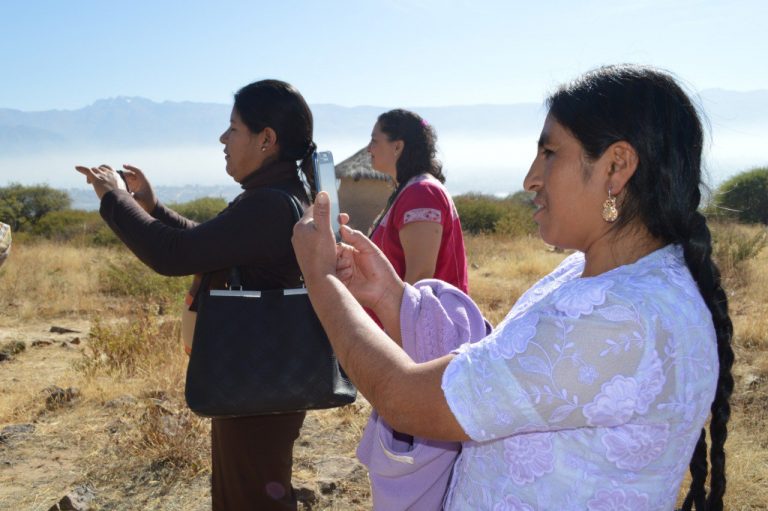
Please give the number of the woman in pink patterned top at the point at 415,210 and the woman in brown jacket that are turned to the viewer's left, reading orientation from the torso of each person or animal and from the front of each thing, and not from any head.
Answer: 2

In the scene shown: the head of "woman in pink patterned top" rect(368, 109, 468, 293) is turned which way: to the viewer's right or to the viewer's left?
to the viewer's left

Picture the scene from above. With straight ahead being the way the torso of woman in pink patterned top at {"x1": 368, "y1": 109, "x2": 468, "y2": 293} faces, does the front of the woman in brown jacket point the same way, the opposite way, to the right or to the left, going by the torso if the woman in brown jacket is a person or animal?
the same way

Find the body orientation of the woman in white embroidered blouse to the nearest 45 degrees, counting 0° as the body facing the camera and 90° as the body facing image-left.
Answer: approximately 90°

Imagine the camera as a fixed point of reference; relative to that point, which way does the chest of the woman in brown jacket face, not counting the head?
to the viewer's left

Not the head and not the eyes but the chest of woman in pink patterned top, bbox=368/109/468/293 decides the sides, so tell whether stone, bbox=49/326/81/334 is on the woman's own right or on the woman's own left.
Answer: on the woman's own right

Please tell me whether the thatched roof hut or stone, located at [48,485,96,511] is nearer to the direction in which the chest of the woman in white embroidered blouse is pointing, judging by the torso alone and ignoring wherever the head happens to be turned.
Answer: the stone

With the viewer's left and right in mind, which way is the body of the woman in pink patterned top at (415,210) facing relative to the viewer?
facing to the left of the viewer

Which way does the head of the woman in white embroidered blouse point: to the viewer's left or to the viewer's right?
to the viewer's left

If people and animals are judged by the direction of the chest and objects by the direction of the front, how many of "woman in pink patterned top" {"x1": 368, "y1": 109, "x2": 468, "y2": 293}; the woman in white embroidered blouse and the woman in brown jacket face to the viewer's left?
3
